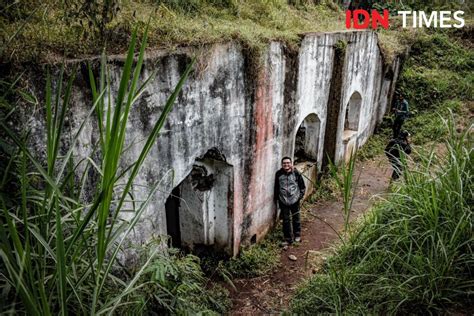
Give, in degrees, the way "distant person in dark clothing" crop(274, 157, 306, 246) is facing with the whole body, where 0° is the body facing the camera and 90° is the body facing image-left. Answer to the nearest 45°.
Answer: approximately 0°

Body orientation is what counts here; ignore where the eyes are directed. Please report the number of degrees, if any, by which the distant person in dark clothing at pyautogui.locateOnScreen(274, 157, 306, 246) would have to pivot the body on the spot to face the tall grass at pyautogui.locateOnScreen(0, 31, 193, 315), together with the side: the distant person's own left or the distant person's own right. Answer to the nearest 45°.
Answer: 0° — they already face it
